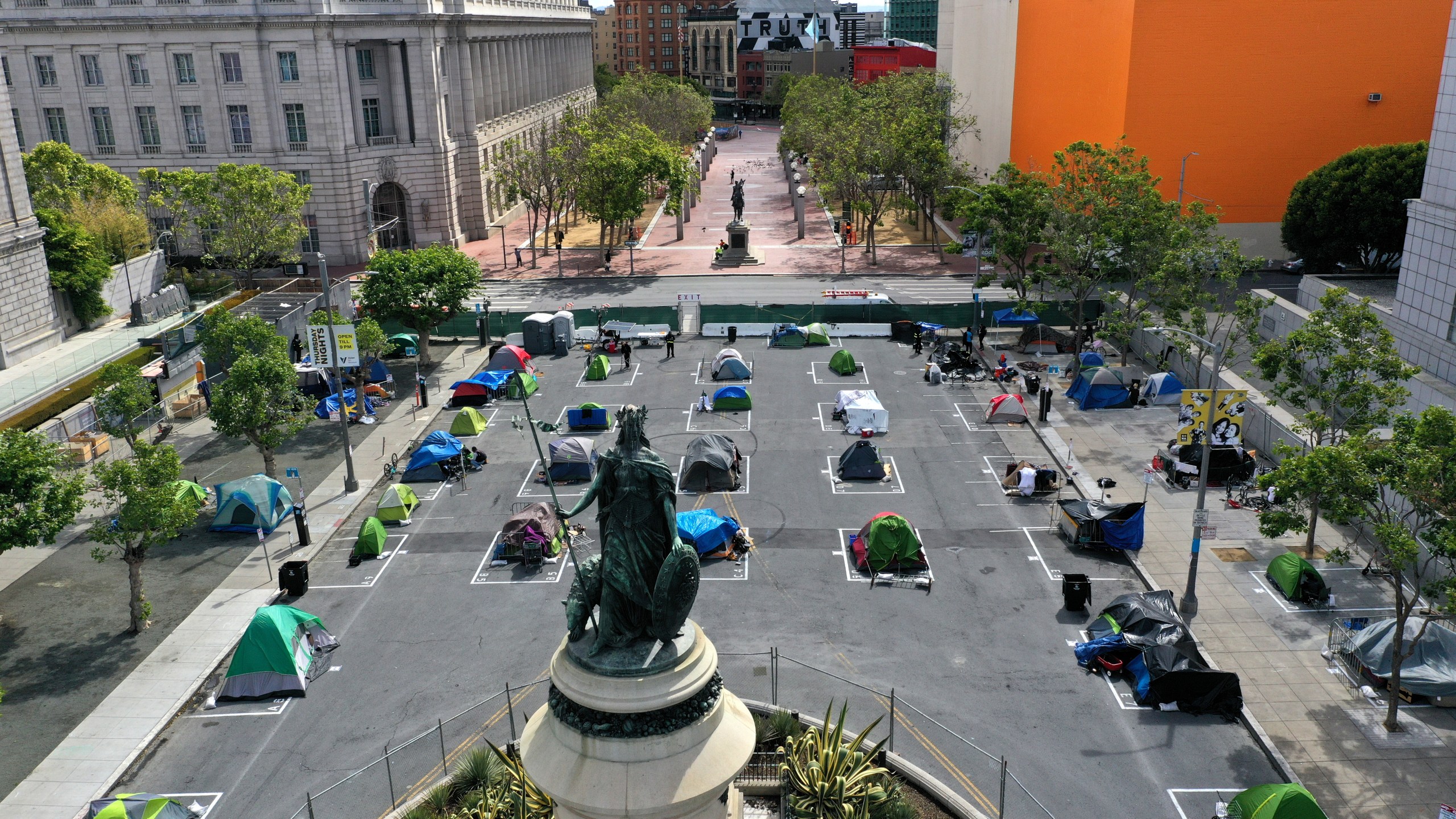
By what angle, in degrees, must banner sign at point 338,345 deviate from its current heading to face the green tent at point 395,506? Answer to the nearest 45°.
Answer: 0° — it already faces it

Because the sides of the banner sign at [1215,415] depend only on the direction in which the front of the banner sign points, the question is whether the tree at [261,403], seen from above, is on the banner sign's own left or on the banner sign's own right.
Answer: on the banner sign's own right

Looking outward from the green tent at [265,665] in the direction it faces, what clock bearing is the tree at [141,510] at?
The tree is roughly at 8 o'clock from the green tent.

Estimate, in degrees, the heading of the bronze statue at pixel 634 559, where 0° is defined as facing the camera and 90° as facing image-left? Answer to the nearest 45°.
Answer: approximately 0°

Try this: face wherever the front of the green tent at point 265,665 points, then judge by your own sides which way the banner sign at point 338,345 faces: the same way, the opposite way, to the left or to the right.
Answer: to the right

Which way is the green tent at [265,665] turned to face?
to the viewer's right

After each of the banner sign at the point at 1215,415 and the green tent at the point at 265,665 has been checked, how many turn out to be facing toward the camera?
1

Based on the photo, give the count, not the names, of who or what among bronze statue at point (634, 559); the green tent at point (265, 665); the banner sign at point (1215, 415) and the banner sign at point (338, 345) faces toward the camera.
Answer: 3

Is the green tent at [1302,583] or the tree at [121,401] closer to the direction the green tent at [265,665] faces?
the green tent

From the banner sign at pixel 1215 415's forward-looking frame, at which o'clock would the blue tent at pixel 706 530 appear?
The blue tent is roughly at 2 o'clock from the banner sign.

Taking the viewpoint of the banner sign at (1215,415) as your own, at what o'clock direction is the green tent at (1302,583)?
The green tent is roughly at 11 o'clock from the banner sign.

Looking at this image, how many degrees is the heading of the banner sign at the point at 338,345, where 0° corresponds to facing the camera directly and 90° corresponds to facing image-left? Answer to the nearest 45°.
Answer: approximately 0°

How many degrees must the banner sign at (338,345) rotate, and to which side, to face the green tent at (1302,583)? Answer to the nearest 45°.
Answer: approximately 45° to its left
